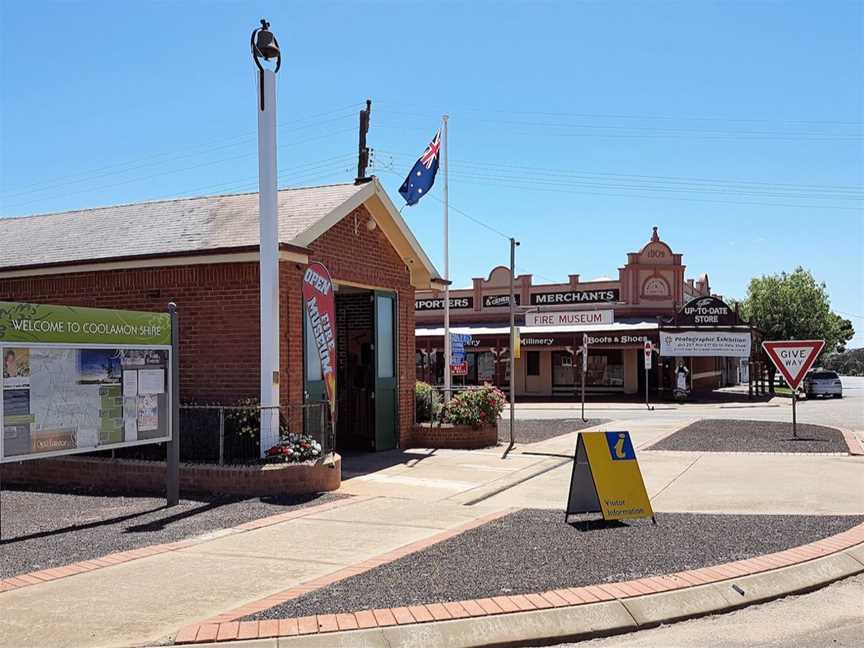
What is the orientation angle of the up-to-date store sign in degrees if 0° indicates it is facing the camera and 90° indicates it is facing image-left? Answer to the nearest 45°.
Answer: approximately 0°

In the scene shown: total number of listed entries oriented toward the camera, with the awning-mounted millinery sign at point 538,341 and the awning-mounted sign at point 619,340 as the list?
2

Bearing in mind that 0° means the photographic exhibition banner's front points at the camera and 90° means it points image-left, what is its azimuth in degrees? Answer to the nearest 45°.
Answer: approximately 0°

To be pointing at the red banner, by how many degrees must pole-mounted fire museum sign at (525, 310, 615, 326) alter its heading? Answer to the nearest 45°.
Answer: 0° — it already faces it

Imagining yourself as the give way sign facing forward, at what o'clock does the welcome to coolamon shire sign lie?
The welcome to coolamon shire sign is roughly at 1 o'clock from the give way sign.

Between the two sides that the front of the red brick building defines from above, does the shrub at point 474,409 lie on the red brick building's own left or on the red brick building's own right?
on the red brick building's own left

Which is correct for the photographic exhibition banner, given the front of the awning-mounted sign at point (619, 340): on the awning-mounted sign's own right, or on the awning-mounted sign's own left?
on the awning-mounted sign's own left

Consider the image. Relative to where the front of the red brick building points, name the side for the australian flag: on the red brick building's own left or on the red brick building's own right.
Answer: on the red brick building's own left

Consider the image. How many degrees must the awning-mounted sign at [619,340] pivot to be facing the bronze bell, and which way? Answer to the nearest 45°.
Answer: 0° — it already faces it

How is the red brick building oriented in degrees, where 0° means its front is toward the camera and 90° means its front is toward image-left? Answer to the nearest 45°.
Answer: approximately 315°

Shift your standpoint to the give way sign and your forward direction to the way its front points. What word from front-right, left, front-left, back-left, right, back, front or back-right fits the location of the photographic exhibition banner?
back

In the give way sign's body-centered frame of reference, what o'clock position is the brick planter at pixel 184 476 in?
The brick planter is roughly at 1 o'clock from the give way sign.

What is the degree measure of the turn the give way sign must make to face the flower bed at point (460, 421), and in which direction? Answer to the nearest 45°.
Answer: approximately 45° to its right
